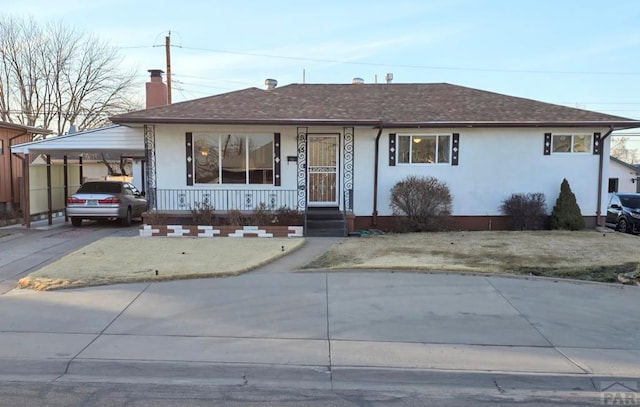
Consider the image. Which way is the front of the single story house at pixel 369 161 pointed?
toward the camera

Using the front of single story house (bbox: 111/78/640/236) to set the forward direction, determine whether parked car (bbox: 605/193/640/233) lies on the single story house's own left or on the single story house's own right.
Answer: on the single story house's own left

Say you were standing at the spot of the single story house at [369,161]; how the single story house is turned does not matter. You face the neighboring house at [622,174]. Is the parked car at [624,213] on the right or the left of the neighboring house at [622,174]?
right

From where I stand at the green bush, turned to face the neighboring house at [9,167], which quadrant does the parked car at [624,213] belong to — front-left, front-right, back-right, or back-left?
back-right

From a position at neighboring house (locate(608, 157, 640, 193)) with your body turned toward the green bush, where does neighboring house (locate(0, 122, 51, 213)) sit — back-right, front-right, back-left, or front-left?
front-right

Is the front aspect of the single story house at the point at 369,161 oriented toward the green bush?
no

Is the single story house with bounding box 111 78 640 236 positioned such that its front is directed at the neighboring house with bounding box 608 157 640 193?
no

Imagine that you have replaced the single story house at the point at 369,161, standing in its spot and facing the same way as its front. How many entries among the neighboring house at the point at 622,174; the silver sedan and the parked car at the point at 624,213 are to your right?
1

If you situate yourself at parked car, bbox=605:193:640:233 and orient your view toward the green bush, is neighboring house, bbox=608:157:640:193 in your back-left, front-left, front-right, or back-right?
back-right

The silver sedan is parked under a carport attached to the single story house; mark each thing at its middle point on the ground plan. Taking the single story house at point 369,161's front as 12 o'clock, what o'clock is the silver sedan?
The silver sedan is roughly at 3 o'clock from the single story house.

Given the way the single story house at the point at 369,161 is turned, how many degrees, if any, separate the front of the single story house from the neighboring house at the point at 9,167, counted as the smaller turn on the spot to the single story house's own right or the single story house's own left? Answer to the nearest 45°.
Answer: approximately 90° to the single story house's own right
